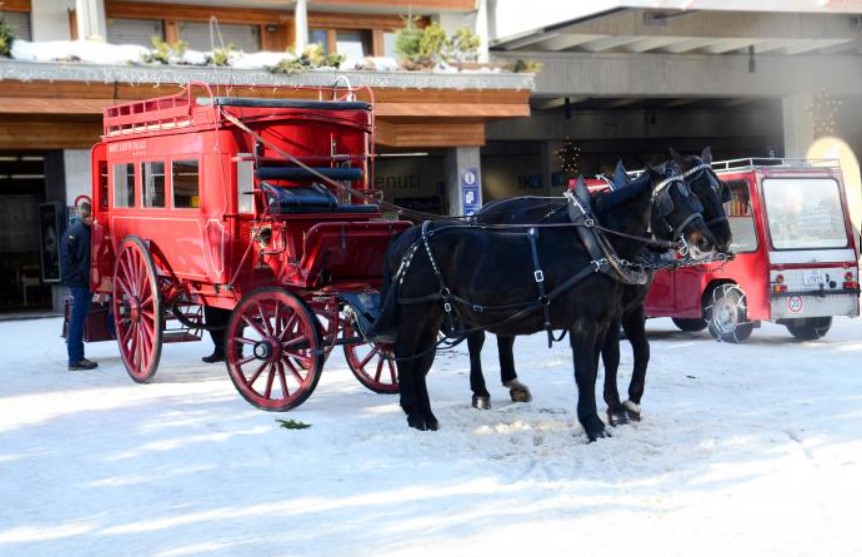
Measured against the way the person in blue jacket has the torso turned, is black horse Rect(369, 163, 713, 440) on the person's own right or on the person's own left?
on the person's own right

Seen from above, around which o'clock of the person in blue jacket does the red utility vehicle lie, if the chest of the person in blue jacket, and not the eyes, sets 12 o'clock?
The red utility vehicle is roughly at 12 o'clock from the person in blue jacket.

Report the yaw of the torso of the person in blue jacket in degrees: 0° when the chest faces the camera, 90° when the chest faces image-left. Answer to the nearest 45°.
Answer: approximately 270°

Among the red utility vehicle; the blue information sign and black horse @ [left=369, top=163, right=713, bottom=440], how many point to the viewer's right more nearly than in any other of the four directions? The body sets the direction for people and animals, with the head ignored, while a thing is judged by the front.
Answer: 1

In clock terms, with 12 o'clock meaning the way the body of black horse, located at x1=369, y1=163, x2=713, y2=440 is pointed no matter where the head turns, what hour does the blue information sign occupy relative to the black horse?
The blue information sign is roughly at 9 o'clock from the black horse.

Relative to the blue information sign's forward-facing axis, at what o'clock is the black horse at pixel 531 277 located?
The black horse is roughly at 12 o'clock from the blue information sign.

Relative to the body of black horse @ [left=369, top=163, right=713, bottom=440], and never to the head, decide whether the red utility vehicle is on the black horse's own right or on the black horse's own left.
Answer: on the black horse's own left

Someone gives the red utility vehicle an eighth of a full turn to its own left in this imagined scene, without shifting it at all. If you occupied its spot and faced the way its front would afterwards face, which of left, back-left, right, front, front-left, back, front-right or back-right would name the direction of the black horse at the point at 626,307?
left

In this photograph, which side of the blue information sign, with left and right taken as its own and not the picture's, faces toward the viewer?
front

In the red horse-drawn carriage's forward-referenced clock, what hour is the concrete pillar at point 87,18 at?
The concrete pillar is roughly at 7 o'clock from the red horse-drawn carriage.

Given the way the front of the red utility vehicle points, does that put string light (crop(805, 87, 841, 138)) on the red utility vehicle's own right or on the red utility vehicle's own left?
on the red utility vehicle's own right

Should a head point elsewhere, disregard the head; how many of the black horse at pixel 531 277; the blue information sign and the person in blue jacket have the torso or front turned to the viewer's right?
2

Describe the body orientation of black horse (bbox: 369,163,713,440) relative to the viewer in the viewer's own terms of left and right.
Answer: facing to the right of the viewer

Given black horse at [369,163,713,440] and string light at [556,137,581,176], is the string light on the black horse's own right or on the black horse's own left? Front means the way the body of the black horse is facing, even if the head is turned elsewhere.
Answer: on the black horse's own left

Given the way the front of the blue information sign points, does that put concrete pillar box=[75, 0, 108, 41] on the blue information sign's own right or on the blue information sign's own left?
on the blue information sign's own right

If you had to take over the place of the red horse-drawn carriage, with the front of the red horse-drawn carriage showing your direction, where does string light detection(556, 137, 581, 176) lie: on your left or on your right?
on your left

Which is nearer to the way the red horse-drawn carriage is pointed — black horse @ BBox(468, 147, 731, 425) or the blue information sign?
the black horse

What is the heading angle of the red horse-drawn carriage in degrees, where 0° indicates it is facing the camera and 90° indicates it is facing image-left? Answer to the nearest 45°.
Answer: approximately 315°

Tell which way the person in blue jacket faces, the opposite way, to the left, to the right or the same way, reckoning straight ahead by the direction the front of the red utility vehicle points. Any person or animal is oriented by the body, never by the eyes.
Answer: to the right
